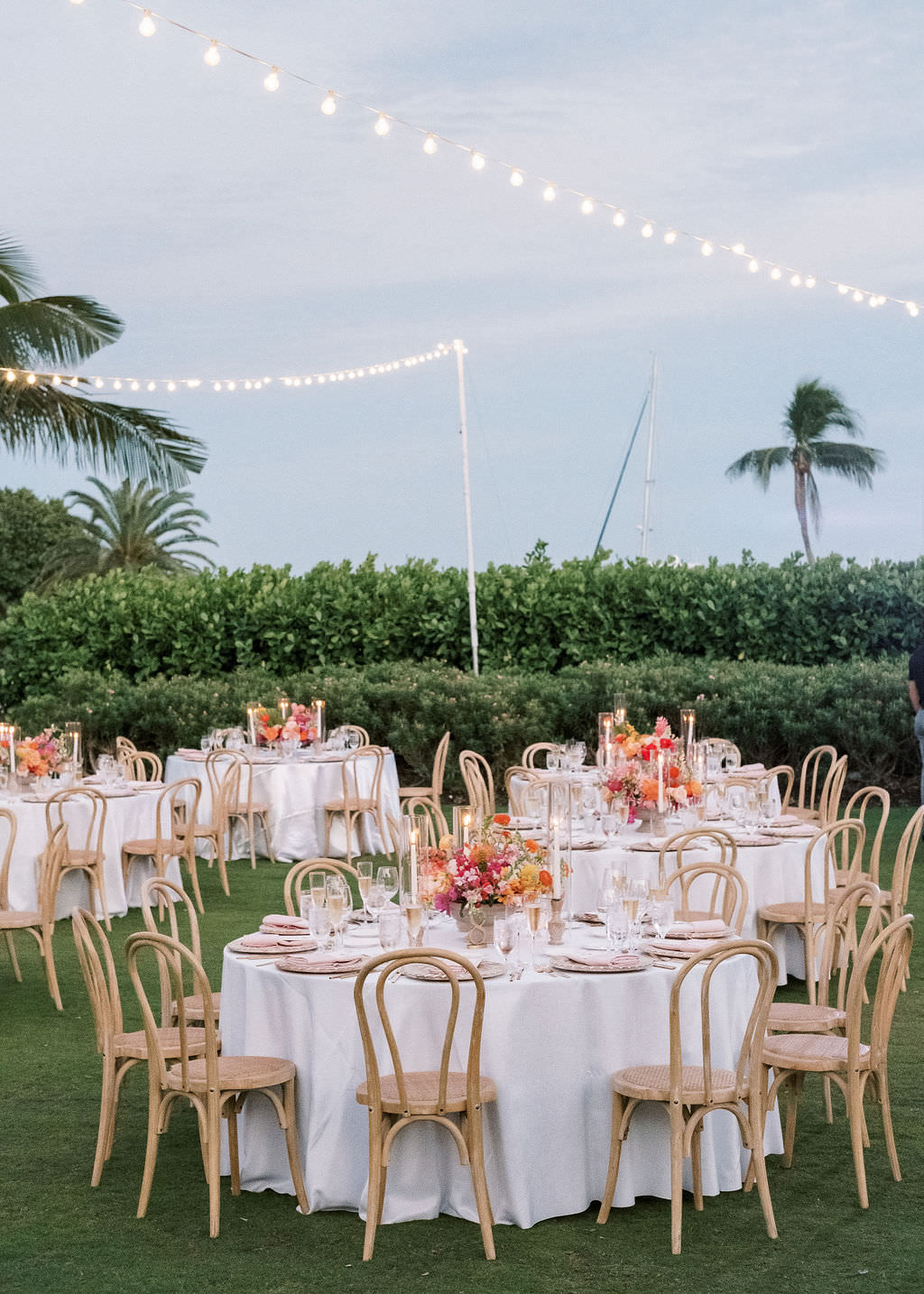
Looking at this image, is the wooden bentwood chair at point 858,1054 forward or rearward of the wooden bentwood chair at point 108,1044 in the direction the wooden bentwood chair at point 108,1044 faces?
forward

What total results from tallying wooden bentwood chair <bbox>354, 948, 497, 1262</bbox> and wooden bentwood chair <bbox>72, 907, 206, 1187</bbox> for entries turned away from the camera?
1

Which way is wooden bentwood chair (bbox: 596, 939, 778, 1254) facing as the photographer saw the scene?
facing away from the viewer and to the left of the viewer

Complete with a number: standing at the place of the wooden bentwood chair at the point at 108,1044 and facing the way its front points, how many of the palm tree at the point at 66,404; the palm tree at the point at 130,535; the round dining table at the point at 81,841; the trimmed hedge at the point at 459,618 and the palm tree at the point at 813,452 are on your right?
0

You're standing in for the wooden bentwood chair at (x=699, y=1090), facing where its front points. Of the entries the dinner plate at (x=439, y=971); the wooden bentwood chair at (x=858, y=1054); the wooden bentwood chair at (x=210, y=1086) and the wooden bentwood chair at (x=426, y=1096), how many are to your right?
1

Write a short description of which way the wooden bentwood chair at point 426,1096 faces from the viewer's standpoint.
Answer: facing away from the viewer

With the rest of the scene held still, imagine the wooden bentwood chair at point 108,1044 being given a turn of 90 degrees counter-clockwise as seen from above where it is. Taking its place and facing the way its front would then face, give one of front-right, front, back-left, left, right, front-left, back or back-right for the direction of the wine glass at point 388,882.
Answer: right

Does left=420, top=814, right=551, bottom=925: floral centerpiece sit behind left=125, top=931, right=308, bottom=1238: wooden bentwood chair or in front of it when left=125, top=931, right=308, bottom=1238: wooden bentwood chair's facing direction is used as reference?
in front

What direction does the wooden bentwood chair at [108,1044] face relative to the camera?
to the viewer's right

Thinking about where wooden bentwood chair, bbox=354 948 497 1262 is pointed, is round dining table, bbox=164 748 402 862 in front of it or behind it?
in front

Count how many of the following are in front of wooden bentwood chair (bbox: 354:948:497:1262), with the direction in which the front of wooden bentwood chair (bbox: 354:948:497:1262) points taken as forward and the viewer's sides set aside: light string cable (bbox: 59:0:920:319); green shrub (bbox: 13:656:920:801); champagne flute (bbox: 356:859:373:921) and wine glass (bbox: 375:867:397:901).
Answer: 4

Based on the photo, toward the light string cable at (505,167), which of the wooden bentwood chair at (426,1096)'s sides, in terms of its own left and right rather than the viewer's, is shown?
front

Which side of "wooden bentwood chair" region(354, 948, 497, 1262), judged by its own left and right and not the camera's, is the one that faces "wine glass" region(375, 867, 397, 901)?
front

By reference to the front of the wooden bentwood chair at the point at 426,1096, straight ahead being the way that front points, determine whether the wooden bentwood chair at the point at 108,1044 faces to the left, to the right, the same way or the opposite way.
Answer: to the right

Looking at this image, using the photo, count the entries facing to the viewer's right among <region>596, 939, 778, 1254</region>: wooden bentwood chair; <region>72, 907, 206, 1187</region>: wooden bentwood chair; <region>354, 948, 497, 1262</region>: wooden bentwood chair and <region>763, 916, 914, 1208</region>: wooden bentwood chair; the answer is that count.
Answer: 1

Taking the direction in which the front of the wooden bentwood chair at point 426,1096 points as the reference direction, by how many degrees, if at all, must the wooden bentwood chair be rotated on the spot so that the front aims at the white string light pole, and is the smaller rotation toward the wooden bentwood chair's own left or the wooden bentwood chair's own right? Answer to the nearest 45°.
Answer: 0° — it already faces it

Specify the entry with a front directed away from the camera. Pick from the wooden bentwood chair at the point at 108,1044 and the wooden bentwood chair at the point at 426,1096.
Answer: the wooden bentwood chair at the point at 426,1096

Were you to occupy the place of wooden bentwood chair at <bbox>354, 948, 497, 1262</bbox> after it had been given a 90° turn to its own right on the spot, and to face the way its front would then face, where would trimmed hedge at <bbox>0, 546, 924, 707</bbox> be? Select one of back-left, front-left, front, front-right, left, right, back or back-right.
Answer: left
